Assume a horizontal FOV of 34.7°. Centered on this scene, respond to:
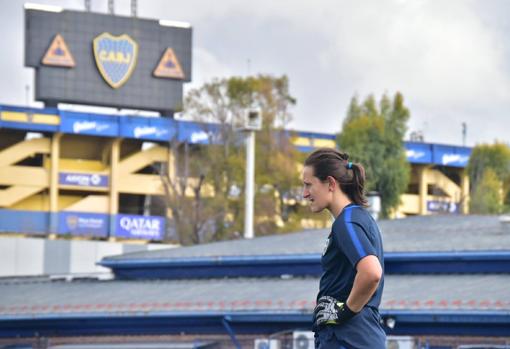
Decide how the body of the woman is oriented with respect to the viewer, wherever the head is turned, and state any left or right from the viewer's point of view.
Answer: facing to the left of the viewer

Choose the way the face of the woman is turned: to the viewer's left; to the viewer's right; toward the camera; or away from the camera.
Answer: to the viewer's left
